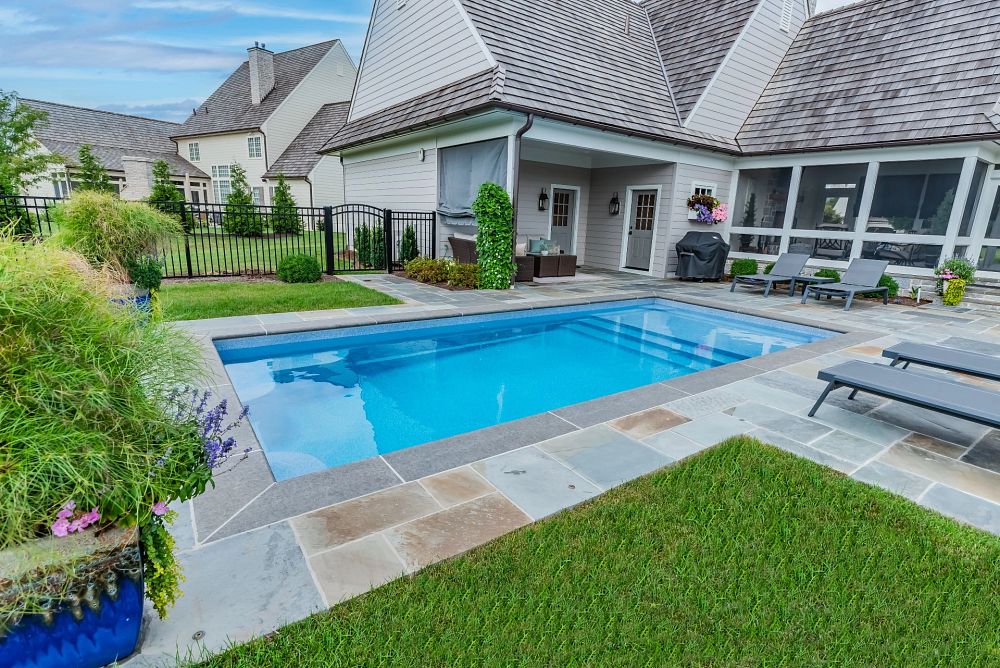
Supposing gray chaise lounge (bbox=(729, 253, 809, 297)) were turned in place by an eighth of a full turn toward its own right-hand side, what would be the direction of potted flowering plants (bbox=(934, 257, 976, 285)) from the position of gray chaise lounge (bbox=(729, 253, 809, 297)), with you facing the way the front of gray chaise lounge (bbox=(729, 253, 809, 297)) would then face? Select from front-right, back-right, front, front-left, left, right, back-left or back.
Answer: back

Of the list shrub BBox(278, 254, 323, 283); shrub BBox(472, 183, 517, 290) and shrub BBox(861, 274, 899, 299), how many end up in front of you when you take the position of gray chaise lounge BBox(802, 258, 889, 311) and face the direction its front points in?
2

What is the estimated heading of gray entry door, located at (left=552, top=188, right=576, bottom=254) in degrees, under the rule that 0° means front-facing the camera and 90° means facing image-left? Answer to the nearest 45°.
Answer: approximately 315°

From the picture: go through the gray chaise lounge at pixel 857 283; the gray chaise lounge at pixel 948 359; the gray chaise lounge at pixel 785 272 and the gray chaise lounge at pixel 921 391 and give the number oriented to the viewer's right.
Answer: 0

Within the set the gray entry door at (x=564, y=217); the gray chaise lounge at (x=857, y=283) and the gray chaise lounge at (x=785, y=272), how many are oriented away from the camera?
0

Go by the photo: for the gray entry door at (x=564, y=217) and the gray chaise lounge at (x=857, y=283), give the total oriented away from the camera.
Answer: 0

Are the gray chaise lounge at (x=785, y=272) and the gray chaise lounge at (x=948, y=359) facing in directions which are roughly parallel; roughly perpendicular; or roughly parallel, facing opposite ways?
roughly perpendicular

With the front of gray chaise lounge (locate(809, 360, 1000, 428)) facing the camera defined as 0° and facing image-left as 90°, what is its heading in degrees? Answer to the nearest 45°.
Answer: approximately 135°

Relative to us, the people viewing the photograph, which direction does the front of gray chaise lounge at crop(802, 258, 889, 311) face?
facing the viewer and to the left of the viewer

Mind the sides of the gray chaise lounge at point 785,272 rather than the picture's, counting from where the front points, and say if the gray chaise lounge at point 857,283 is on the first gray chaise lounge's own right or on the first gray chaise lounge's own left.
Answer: on the first gray chaise lounge's own left

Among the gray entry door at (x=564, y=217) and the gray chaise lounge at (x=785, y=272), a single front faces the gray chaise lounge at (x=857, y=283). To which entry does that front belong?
the gray entry door

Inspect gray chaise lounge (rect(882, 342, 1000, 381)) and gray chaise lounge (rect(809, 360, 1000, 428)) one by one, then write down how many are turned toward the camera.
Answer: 0

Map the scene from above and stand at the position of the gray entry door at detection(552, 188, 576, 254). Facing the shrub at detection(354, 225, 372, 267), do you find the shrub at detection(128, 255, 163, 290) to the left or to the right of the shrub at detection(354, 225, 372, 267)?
left

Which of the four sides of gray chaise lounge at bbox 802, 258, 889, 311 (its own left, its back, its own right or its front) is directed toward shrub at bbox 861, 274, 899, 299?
back

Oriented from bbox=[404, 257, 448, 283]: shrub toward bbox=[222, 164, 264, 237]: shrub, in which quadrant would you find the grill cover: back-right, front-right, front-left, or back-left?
back-right

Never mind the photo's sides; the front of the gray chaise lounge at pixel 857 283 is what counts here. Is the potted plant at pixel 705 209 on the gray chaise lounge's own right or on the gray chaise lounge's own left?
on the gray chaise lounge's own right

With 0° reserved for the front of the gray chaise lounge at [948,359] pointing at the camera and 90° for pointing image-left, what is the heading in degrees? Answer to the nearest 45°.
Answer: approximately 135°

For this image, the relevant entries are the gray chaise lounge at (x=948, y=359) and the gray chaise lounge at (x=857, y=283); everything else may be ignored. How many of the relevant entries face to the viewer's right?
0
